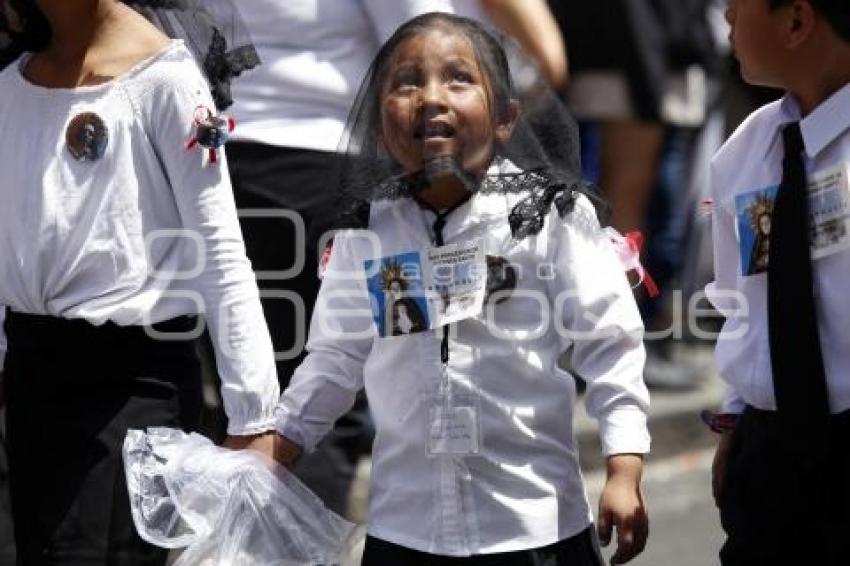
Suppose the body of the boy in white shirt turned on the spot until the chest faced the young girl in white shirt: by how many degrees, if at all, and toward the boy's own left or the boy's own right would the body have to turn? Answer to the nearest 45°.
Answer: approximately 45° to the boy's own right

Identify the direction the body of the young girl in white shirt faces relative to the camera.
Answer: toward the camera

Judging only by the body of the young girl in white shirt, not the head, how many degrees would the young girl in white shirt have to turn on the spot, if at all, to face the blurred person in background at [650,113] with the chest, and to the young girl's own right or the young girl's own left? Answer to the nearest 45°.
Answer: approximately 180°

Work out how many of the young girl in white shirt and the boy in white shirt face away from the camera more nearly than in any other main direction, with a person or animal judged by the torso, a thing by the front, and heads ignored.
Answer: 0

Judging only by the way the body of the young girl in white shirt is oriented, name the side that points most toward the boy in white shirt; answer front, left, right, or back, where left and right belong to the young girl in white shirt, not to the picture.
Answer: left

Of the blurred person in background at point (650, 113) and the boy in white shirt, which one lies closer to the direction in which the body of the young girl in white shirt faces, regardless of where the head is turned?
the boy in white shirt

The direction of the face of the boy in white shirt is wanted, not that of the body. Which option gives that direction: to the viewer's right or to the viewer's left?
to the viewer's left
